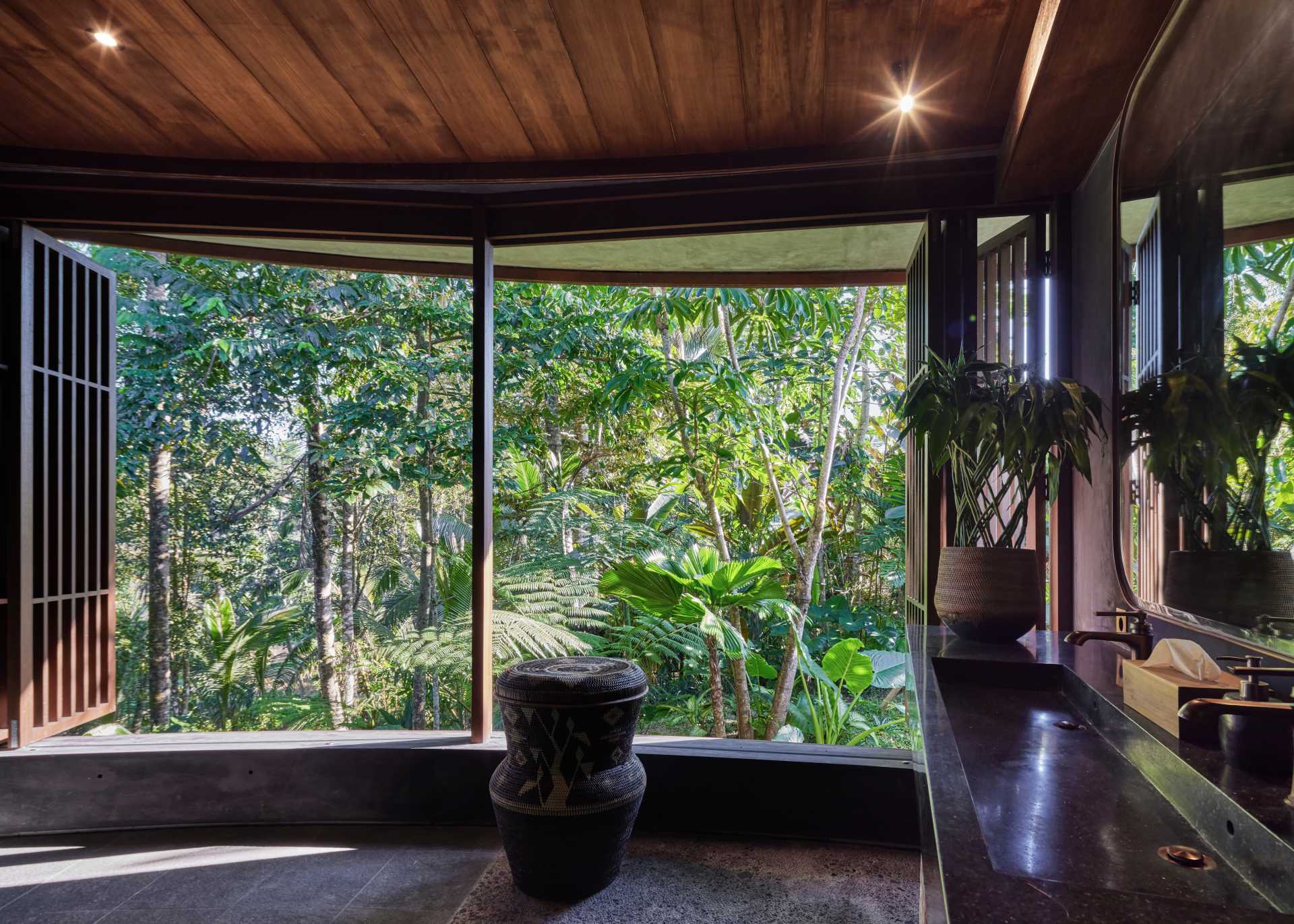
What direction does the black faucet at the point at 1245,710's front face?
to the viewer's left

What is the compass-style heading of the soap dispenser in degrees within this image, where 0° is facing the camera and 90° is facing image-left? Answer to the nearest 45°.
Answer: approximately 90°

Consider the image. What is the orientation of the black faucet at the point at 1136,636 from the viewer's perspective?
to the viewer's left

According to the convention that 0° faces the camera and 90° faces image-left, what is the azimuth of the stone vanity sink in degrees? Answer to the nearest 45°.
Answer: approximately 90°

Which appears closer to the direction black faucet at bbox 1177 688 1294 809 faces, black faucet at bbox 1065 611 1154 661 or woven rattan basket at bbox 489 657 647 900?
the woven rattan basket

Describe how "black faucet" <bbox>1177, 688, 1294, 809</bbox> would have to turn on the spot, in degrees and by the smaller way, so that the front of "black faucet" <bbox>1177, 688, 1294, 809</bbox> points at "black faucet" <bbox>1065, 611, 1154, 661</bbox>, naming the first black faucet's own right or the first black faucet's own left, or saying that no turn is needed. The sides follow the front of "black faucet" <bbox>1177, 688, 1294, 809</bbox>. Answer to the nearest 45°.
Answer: approximately 90° to the first black faucet's own right
